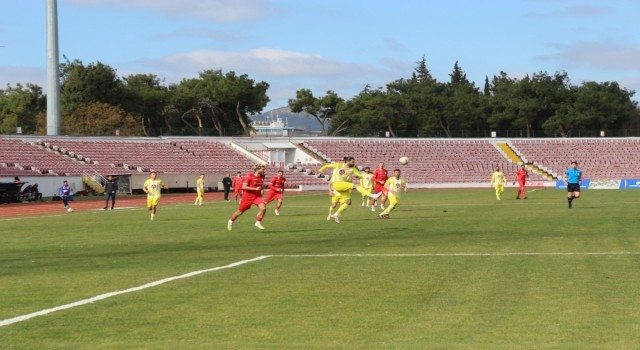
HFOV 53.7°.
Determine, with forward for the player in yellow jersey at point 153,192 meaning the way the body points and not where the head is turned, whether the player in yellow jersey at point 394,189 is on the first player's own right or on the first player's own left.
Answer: on the first player's own left

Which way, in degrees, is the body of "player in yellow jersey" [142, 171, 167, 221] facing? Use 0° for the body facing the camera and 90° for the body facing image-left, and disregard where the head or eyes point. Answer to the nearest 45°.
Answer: approximately 0°

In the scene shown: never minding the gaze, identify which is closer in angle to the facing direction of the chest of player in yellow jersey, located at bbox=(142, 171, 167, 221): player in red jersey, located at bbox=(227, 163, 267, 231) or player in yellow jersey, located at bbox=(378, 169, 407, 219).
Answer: the player in red jersey

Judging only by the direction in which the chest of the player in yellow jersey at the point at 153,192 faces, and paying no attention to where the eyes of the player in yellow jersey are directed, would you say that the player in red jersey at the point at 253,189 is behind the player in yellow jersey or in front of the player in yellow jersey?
in front

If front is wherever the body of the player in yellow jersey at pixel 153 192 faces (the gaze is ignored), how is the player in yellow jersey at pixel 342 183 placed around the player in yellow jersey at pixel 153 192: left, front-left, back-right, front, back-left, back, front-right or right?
front-left
